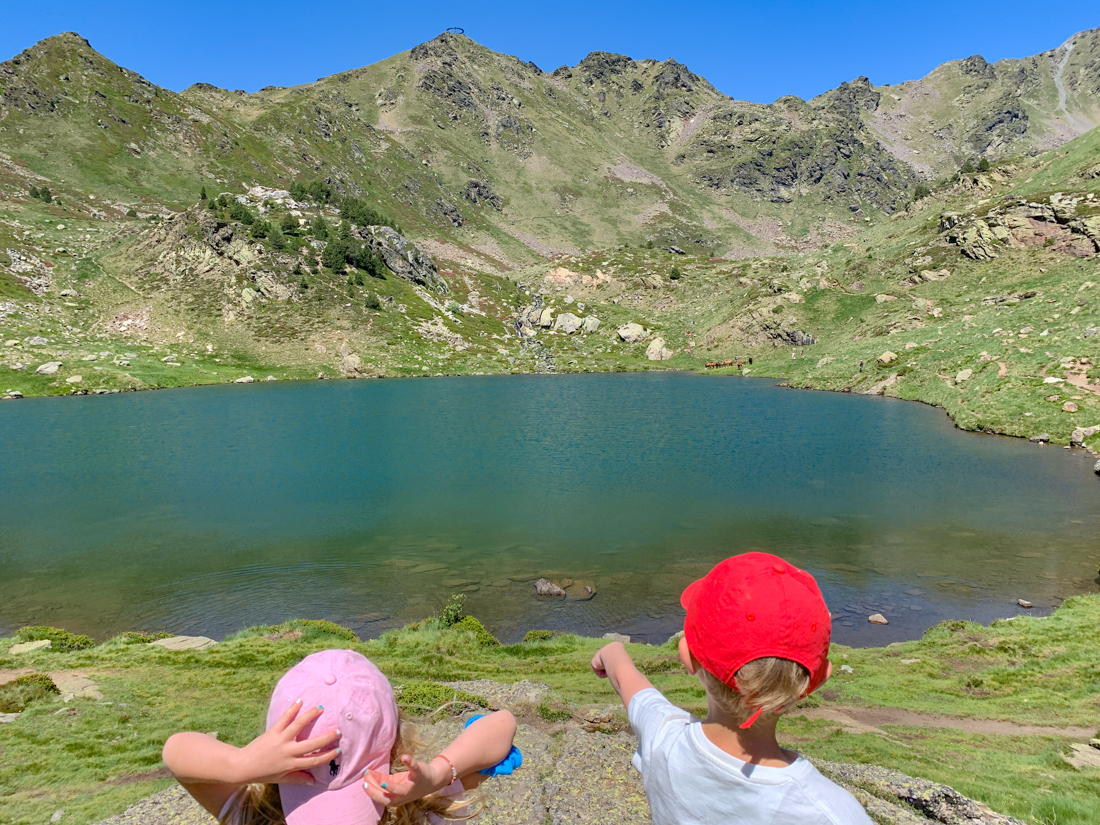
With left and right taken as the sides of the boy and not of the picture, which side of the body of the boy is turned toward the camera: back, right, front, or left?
back

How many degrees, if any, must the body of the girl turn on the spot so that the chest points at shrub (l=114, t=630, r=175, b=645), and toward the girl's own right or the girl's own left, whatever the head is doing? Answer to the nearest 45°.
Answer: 0° — they already face it

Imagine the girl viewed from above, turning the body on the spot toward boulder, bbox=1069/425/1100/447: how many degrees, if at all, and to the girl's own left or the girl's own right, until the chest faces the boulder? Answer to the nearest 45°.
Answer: approximately 45° to the girl's own right

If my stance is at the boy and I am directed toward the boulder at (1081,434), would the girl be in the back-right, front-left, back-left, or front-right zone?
back-left

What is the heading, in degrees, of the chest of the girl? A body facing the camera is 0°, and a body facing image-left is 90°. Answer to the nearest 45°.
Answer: approximately 180°

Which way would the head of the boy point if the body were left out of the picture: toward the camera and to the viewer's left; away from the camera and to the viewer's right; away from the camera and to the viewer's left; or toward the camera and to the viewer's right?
away from the camera and to the viewer's left

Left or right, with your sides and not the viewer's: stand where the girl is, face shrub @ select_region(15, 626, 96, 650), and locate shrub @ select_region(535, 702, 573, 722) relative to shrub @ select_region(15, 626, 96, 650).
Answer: right

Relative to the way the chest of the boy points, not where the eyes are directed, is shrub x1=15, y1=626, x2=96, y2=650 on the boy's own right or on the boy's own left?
on the boy's own left

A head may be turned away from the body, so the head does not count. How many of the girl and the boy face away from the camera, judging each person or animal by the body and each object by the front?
2
